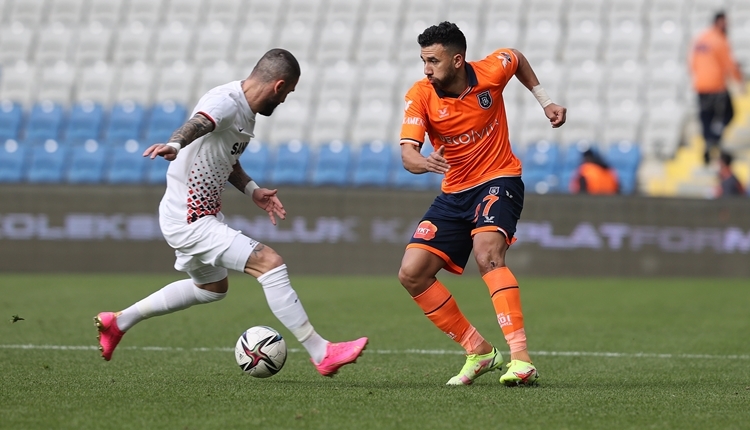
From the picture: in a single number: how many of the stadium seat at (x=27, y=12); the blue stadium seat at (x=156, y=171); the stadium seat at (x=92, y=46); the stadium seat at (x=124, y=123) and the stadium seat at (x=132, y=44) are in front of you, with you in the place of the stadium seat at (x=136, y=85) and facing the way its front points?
2

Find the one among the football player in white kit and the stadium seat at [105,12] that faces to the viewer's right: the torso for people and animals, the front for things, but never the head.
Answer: the football player in white kit

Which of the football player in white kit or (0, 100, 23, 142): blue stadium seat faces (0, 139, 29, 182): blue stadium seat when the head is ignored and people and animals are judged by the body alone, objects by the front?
(0, 100, 23, 142): blue stadium seat

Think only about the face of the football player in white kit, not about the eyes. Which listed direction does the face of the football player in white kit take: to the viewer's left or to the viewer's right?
to the viewer's right

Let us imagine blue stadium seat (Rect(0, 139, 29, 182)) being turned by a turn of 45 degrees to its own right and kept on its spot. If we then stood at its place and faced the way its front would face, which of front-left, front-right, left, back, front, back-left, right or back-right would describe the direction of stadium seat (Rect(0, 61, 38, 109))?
back-right

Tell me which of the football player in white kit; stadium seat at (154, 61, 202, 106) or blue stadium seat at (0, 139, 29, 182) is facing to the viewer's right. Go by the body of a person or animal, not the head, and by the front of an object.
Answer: the football player in white kit

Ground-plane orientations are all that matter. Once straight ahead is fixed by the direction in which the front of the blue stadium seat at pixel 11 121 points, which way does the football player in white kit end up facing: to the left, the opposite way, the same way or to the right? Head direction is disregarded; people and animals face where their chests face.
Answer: to the left

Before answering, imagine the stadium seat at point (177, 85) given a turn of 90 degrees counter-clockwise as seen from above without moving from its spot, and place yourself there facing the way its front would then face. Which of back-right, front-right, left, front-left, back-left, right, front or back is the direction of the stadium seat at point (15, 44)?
back-left

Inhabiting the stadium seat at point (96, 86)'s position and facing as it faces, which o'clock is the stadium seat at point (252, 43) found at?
the stadium seat at point (252, 43) is roughly at 9 o'clock from the stadium seat at point (96, 86).

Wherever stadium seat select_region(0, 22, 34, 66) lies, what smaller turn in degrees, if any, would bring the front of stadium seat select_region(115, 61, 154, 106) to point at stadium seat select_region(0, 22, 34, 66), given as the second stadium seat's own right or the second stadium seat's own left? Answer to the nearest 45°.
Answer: approximately 135° to the second stadium seat's own right

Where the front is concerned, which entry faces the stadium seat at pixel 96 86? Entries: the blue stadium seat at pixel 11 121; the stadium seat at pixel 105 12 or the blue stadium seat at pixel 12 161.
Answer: the stadium seat at pixel 105 12

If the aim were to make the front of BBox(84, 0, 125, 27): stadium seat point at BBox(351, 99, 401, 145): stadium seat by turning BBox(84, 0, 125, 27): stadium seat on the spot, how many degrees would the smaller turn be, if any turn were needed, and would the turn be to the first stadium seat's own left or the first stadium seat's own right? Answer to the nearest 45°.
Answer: approximately 45° to the first stadium seat's own left

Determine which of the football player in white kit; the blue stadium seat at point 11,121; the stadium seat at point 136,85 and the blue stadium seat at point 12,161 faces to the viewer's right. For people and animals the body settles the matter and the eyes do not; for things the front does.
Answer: the football player in white kit

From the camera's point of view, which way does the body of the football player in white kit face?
to the viewer's right
